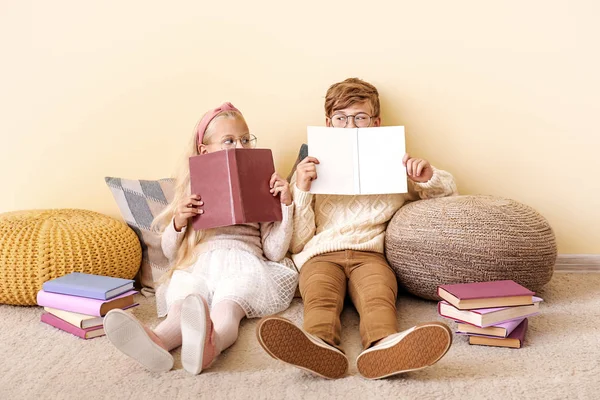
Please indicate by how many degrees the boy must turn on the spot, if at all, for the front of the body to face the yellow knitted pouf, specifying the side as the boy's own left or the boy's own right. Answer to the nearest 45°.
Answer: approximately 90° to the boy's own right

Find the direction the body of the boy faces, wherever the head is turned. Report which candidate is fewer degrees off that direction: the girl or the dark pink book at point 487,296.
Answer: the dark pink book

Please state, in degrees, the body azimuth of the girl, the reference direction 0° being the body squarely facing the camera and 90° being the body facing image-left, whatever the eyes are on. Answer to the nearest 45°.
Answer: approximately 0°

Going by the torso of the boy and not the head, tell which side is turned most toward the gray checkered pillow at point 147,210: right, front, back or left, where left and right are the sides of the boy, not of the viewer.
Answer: right

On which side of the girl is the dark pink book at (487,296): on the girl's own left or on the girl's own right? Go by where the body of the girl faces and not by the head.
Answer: on the girl's own left

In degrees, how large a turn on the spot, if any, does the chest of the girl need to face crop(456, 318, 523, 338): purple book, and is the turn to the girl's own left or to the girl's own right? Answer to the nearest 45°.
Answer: approximately 45° to the girl's own left

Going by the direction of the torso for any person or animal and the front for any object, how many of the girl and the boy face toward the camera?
2

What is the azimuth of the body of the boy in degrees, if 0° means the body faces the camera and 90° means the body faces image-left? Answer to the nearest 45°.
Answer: approximately 0°

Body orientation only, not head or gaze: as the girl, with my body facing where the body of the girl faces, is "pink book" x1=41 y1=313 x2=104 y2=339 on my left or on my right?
on my right
